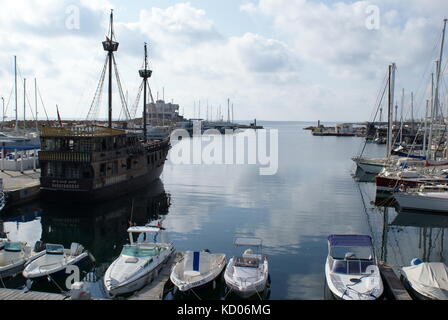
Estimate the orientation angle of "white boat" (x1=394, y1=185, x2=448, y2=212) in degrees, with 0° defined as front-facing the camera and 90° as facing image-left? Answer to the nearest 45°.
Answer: approximately 90°

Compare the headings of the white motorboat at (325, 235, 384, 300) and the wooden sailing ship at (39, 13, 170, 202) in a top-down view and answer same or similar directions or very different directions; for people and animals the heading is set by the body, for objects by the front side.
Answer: very different directions

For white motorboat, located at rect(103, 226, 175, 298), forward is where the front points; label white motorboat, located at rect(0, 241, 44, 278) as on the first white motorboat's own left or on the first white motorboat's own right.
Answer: on the first white motorboat's own right

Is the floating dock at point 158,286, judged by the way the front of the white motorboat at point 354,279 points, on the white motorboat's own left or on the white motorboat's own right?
on the white motorboat's own right

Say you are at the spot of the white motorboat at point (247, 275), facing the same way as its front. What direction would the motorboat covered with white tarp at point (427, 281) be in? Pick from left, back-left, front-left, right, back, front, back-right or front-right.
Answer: left

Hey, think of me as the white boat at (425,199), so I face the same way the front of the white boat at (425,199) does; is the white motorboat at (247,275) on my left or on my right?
on my left

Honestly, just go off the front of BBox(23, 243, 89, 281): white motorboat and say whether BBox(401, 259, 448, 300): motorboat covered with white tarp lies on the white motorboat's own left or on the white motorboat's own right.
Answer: on the white motorboat's own left

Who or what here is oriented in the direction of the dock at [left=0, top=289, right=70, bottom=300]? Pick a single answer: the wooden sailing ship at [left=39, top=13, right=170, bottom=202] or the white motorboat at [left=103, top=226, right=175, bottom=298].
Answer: the white motorboat

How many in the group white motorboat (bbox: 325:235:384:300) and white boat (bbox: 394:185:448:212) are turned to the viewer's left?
1
